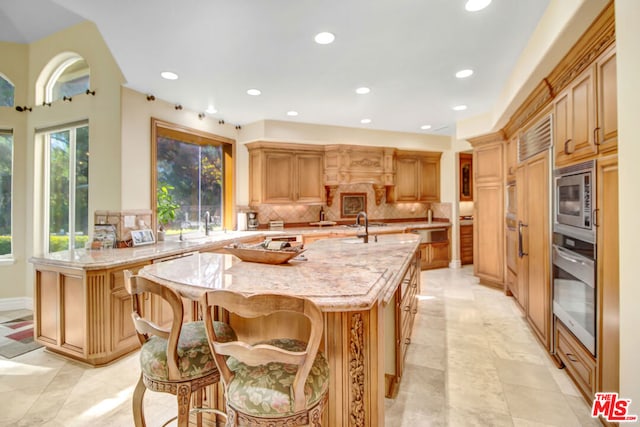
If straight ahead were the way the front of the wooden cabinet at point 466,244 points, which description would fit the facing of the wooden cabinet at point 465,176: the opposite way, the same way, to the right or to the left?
the same way

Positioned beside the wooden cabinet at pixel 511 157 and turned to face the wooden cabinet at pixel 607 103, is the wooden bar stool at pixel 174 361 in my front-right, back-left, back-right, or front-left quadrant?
front-right

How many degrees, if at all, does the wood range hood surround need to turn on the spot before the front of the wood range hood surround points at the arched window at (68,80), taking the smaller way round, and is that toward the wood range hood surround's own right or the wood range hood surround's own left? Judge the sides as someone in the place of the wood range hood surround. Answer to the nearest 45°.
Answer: approximately 45° to the wood range hood surround's own right

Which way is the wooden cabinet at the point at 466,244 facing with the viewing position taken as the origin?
facing the viewer

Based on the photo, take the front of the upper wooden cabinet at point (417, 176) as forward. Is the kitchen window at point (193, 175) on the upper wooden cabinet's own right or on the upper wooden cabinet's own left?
on the upper wooden cabinet's own right

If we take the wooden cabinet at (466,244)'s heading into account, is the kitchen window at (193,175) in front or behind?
in front

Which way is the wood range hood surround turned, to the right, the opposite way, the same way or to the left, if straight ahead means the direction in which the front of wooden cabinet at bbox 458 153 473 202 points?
the same way

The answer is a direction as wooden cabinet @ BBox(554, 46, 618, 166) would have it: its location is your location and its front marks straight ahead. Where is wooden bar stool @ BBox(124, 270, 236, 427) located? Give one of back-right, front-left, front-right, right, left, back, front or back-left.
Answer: front

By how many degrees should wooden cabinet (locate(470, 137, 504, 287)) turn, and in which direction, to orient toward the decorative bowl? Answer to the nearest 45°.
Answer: approximately 45° to its left

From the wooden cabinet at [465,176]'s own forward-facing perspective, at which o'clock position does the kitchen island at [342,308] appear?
The kitchen island is roughly at 12 o'clock from the wooden cabinet.

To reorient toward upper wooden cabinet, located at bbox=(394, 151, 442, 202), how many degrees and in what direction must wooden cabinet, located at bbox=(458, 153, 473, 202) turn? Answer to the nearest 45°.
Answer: approximately 45° to its right

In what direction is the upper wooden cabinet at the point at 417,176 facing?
toward the camera

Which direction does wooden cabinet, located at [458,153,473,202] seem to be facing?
toward the camera

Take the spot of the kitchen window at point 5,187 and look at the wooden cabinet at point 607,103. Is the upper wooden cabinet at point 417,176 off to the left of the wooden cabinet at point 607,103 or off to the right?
left

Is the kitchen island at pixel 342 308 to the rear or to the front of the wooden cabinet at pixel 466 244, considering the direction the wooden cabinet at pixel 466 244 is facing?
to the front

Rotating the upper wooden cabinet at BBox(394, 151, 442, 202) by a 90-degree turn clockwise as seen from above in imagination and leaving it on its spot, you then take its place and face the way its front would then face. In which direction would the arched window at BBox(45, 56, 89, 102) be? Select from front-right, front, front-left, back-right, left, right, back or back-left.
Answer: front-left

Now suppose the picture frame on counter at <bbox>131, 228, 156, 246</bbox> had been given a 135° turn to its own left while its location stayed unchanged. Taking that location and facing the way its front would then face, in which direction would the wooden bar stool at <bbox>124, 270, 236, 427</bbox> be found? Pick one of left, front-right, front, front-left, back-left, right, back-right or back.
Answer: back
